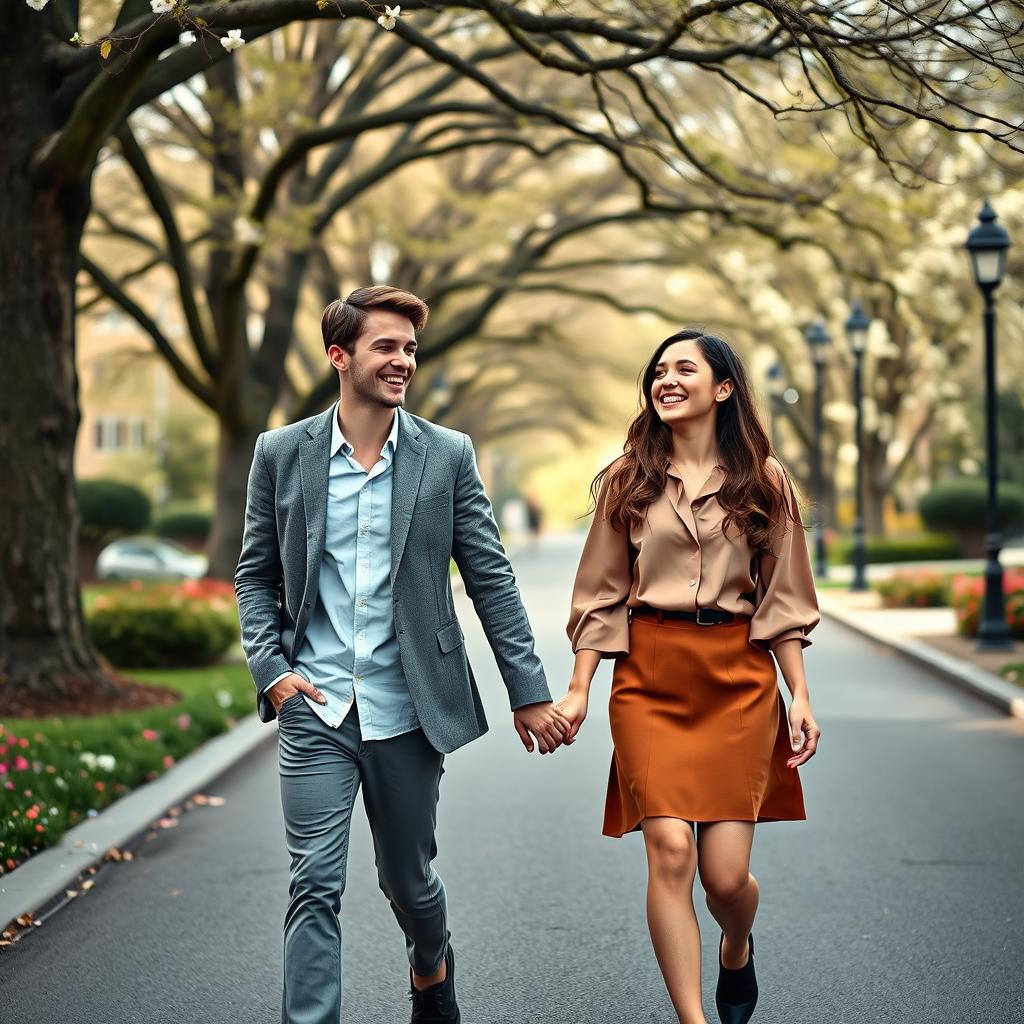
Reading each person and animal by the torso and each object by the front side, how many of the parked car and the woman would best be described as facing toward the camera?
1

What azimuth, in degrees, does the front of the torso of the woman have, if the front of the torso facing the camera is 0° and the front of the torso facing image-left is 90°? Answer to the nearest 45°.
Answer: approximately 0°
